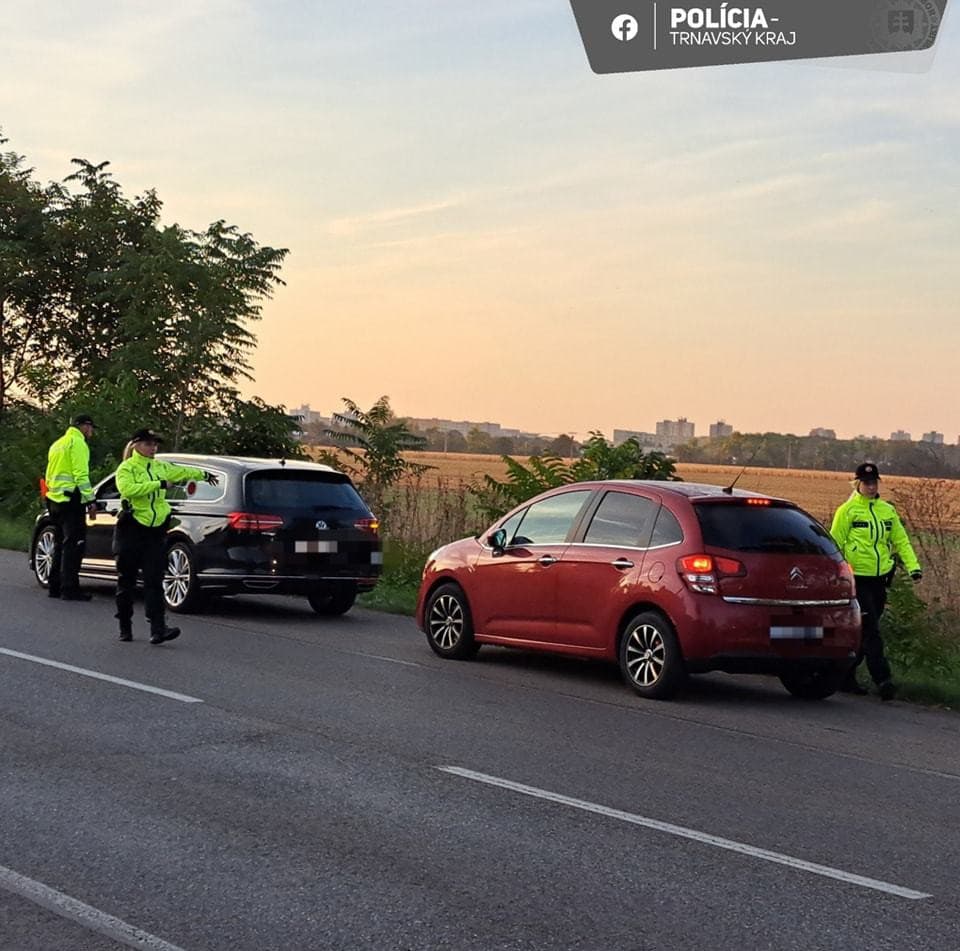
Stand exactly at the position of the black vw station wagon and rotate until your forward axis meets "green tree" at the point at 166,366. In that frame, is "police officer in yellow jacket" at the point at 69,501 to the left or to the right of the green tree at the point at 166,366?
left

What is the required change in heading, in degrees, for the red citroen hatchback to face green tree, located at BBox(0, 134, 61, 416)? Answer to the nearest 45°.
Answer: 0° — it already faces it

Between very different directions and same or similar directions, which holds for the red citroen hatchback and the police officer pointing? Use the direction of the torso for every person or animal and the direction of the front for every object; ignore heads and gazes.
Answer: very different directions

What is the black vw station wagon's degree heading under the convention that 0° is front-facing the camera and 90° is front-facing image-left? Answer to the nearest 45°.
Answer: approximately 135°

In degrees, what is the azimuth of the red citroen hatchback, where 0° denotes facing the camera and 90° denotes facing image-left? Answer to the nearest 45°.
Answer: approximately 135°

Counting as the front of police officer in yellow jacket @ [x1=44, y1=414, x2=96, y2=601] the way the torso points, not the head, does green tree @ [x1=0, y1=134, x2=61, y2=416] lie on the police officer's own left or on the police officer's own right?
on the police officer's own left

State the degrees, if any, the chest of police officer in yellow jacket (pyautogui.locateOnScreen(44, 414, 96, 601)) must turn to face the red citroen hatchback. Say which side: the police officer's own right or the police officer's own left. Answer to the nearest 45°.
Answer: approximately 90° to the police officer's own right

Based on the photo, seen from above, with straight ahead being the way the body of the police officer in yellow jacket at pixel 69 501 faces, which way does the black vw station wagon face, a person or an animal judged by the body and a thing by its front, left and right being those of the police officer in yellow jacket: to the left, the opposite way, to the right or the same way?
to the left

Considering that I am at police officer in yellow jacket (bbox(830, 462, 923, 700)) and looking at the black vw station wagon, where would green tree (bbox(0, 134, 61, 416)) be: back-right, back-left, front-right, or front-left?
front-right

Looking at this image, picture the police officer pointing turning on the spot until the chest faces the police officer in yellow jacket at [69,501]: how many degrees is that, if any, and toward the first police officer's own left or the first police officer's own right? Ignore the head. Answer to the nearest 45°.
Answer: approximately 135° to the first police officer's own left

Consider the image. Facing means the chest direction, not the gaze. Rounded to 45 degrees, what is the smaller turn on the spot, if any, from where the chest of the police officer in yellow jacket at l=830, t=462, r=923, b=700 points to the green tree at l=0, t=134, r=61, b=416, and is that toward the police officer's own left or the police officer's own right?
approximately 135° to the police officer's own right

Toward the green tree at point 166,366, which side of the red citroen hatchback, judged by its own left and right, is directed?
front

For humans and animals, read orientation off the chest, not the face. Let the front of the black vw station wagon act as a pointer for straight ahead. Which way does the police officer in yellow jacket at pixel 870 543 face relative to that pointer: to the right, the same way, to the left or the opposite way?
to the left

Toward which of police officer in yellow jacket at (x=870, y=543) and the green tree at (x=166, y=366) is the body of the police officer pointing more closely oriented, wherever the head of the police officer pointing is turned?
the police officer in yellow jacket

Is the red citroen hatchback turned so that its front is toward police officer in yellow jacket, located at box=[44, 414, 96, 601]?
yes

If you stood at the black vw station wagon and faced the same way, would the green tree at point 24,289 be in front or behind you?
in front

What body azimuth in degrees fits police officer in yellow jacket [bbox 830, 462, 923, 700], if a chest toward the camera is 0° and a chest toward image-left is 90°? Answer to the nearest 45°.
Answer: approximately 0°
